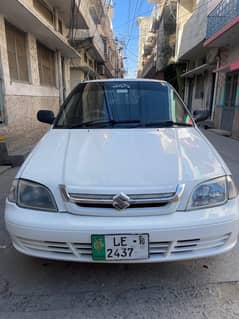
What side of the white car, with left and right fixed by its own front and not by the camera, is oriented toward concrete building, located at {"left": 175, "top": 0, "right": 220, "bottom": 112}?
back

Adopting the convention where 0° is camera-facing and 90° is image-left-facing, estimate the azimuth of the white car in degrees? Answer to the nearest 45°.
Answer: approximately 0°

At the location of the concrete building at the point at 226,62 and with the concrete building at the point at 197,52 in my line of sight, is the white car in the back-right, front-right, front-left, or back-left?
back-left

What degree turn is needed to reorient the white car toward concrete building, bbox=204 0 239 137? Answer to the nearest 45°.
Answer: approximately 135° to its left

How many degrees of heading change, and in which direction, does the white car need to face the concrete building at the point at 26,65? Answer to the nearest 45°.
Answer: approximately 135° to its right

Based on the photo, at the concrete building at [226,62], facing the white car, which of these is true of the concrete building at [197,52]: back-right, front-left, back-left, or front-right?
back-right
